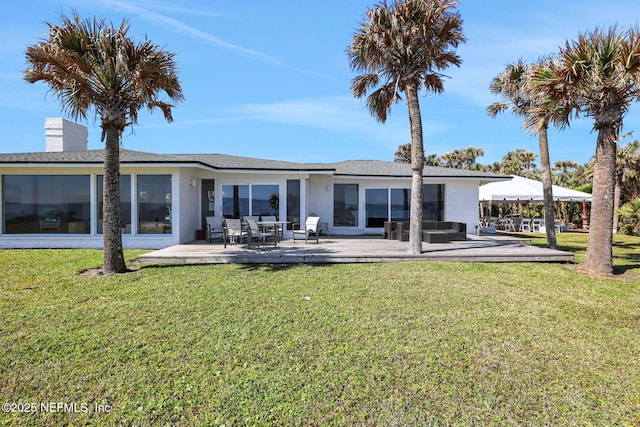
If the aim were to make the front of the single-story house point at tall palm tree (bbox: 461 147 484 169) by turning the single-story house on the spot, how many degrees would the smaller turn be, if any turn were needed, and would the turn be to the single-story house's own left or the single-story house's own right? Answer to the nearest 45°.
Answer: approximately 135° to the single-story house's own left

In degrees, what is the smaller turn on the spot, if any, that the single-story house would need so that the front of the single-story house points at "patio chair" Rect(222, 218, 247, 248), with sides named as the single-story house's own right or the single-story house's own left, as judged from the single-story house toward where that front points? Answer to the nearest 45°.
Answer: approximately 45° to the single-story house's own left

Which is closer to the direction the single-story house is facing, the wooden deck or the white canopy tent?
the wooden deck

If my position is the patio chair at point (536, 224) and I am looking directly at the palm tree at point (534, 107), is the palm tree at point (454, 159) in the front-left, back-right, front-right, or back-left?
back-right

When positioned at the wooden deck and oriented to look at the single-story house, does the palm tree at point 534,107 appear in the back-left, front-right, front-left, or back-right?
back-right

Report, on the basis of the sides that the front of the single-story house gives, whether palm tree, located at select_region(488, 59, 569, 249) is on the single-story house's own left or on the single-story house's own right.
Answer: on the single-story house's own left

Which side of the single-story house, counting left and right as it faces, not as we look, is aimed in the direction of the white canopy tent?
left

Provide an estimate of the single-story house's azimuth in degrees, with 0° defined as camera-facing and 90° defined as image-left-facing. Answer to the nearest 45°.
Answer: approximately 0°
